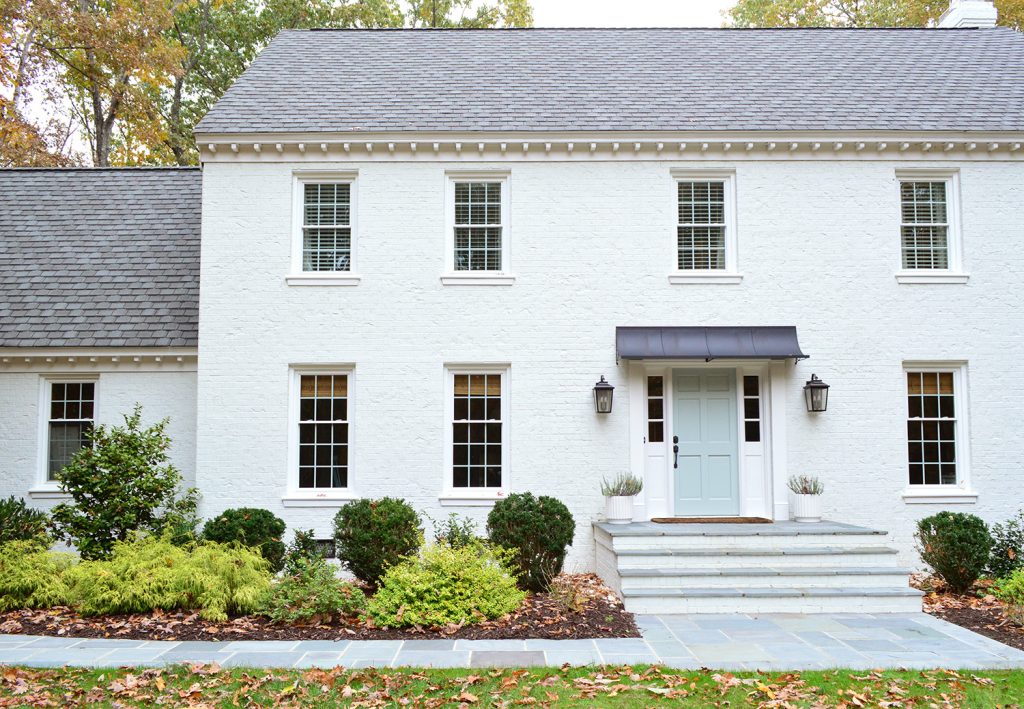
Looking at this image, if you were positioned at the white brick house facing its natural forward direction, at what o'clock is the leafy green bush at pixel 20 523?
The leafy green bush is roughly at 3 o'clock from the white brick house.

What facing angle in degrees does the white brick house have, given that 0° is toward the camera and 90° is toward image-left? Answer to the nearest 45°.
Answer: approximately 0°

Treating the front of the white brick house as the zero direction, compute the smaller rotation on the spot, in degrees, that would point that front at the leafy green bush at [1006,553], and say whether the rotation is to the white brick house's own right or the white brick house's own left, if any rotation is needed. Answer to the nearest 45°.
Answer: approximately 90° to the white brick house's own left

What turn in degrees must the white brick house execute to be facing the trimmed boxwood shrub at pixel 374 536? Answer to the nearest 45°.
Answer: approximately 45° to its right

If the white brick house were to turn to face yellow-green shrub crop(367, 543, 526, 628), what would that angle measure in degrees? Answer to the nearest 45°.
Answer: approximately 45° to its right
